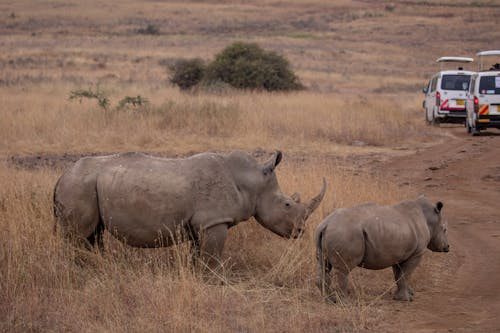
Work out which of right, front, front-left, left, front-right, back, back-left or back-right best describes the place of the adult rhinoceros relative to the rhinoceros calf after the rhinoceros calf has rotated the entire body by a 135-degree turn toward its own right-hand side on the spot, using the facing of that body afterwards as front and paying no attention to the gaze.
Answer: right

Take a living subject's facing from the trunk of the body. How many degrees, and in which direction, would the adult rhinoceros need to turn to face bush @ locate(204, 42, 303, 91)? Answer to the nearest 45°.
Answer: approximately 90° to its left

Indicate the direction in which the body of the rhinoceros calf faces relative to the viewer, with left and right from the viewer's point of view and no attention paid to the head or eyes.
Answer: facing away from the viewer and to the right of the viewer

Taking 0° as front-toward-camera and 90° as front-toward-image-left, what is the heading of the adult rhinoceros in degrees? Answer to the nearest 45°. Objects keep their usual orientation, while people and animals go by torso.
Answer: approximately 270°

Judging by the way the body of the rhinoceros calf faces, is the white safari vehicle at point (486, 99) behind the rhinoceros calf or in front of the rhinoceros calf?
in front
